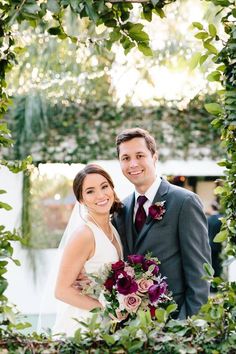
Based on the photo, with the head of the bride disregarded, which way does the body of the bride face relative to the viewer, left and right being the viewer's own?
facing the viewer and to the right of the viewer

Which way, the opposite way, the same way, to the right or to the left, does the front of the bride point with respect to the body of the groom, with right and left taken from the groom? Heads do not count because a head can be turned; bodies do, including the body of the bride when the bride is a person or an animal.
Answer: to the left

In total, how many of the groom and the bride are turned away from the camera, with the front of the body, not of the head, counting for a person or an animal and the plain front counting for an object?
0

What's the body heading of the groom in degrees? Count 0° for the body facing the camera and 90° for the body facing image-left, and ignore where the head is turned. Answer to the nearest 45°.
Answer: approximately 45°

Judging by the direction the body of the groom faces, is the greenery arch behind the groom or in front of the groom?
in front
